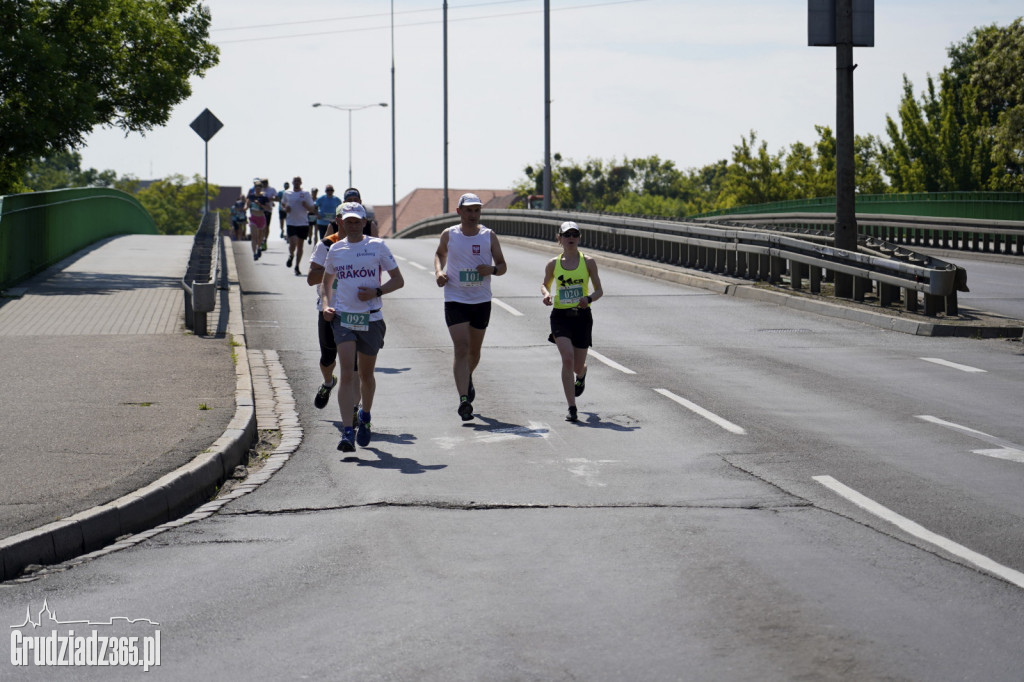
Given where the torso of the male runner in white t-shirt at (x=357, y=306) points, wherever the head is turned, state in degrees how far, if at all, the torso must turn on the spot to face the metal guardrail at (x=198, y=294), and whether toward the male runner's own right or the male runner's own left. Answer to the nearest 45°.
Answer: approximately 180°

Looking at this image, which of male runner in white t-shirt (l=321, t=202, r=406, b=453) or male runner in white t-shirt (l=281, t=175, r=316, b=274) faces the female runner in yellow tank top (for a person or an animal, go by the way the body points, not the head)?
male runner in white t-shirt (l=281, t=175, r=316, b=274)

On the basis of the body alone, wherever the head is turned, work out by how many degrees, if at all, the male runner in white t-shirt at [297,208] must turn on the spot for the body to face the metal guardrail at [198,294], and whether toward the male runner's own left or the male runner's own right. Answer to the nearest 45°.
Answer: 0° — they already face it

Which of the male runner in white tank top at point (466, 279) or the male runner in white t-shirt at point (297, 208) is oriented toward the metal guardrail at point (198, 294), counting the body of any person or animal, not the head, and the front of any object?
the male runner in white t-shirt at point (297, 208)

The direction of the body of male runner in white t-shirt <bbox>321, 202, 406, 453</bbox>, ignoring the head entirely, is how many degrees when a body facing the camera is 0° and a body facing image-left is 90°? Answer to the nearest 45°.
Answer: approximately 0°

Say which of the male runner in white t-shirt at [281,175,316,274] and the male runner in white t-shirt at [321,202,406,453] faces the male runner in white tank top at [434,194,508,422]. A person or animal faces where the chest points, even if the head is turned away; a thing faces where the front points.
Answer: the male runner in white t-shirt at [281,175,316,274]
